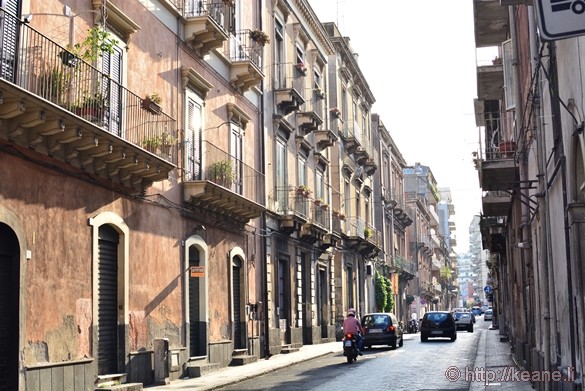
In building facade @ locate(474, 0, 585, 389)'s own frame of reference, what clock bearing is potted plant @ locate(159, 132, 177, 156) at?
The potted plant is roughly at 1 o'clock from the building facade.

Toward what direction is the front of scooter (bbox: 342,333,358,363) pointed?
away from the camera

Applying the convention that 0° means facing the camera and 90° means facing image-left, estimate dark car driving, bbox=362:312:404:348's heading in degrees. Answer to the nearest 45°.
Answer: approximately 180°

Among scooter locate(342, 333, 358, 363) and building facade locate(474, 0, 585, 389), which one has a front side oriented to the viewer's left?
the building facade

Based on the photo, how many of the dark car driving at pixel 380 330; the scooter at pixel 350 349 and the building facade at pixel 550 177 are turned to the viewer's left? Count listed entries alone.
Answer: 1

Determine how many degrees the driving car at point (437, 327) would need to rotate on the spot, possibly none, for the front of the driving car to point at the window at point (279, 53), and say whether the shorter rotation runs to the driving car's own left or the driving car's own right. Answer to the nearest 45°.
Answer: approximately 135° to the driving car's own left

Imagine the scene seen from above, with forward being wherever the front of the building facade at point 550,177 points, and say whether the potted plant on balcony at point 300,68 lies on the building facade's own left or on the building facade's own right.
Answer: on the building facade's own right

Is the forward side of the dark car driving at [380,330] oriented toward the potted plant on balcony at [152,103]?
no

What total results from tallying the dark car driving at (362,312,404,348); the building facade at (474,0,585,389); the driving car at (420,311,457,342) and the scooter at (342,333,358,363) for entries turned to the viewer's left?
1

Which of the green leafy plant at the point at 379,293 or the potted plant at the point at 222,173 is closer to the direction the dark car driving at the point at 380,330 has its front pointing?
the green leafy plant

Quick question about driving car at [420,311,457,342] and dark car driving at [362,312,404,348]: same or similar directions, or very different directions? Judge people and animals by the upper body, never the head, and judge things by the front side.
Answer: same or similar directions

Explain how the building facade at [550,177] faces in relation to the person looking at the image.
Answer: facing to the left of the viewer

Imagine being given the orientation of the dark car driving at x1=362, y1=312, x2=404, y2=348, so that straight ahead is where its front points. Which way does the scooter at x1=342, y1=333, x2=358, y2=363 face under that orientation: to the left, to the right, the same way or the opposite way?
the same way

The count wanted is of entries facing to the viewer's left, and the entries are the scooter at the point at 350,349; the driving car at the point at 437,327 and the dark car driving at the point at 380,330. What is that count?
0

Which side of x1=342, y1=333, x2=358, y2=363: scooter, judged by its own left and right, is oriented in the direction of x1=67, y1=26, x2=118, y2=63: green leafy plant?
back
